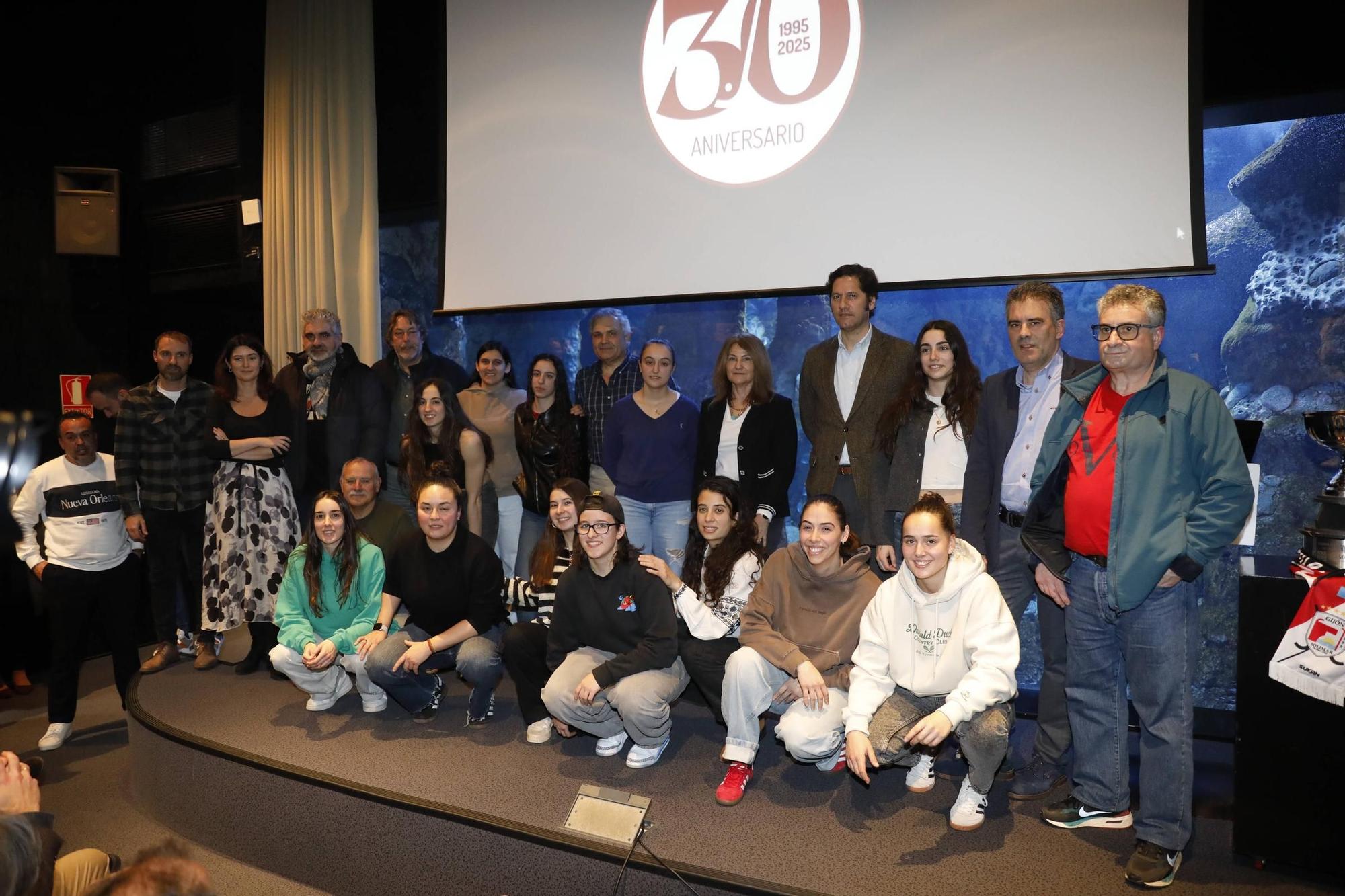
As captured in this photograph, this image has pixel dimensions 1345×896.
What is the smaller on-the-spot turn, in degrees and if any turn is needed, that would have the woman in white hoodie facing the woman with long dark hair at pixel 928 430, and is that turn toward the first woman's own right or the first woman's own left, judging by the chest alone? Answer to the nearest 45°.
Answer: approximately 180°

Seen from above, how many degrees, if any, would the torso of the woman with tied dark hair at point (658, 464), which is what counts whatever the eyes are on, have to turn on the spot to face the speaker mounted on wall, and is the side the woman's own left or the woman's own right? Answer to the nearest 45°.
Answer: approximately 135° to the woman's own right

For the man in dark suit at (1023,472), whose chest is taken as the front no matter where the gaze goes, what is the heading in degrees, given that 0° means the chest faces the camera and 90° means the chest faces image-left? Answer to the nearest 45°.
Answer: approximately 45°

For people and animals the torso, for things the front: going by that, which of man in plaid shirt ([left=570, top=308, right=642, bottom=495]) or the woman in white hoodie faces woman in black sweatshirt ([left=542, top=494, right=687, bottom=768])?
the man in plaid shirt

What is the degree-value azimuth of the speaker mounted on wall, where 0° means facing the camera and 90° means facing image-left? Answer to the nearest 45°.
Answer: approximately 0°
